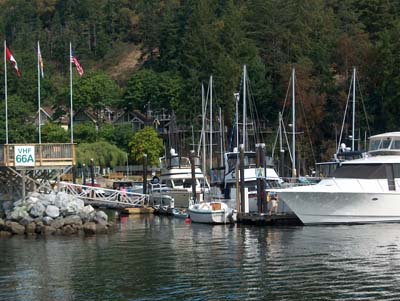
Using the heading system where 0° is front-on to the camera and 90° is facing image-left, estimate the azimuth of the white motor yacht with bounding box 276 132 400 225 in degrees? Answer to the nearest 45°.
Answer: approximately 90°

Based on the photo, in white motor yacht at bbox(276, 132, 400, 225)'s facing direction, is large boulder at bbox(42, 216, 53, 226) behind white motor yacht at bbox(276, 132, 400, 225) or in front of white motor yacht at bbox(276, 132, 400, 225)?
in front

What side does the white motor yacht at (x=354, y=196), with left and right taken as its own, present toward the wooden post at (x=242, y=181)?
front

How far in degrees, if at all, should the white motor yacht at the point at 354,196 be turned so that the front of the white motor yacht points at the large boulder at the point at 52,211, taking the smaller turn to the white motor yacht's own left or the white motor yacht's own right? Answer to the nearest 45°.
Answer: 0° — it already faces it

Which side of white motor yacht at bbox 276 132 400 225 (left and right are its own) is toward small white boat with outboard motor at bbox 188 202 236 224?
front

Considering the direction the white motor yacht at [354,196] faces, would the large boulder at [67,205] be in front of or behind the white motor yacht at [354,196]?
in front

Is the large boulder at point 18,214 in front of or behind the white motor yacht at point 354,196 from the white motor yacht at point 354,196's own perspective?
in front

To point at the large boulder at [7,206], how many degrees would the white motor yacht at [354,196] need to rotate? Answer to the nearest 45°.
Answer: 0° — it already faces it

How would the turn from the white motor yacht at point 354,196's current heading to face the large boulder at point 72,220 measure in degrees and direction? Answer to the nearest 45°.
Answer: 0° — it already faces it

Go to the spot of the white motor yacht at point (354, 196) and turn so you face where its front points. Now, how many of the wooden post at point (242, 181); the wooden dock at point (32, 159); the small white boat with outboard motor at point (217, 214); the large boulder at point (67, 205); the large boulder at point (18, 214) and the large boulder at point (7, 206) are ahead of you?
6

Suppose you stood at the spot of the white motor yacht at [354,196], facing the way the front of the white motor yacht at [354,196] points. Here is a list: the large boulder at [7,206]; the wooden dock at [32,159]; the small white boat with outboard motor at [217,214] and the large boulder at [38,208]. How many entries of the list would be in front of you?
4
